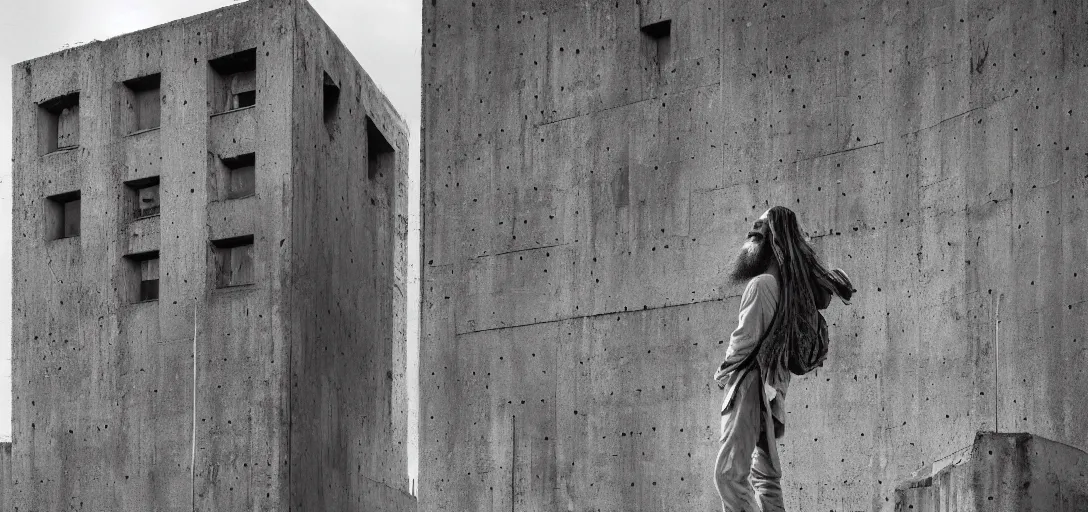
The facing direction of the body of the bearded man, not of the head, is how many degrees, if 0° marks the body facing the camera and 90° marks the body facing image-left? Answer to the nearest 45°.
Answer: approximately 90°

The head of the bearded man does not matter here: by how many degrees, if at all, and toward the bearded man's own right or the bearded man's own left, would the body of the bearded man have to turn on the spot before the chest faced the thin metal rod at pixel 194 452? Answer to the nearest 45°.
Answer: approximately 45° to the bearded man's own right

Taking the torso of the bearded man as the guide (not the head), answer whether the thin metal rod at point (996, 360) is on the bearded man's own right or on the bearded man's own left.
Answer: on the bearded man's own right

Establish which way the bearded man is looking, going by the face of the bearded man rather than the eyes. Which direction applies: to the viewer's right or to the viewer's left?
to the viewer's left

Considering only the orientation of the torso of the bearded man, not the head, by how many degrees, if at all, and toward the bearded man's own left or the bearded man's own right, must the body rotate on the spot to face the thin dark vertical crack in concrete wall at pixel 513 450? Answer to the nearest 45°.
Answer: approximately 90° to the bearded man's own right

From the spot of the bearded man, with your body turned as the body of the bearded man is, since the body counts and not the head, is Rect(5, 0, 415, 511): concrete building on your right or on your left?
on your right
